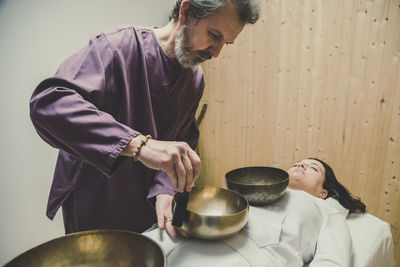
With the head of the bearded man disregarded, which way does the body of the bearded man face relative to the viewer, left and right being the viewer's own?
facing the viewer and to the right of the viewer

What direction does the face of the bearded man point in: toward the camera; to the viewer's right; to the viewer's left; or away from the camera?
to the viewer's right
